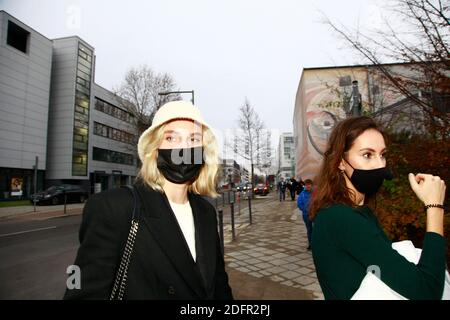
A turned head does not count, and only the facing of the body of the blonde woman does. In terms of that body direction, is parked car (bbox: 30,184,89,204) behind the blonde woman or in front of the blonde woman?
behind

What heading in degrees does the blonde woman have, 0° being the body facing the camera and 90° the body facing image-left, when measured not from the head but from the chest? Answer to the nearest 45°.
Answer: approximately 315°
